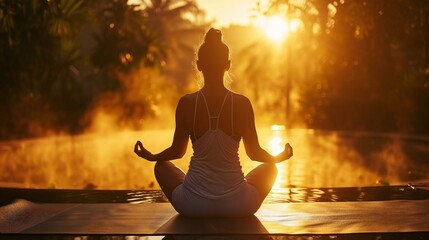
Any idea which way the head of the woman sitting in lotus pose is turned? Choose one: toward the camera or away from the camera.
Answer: away from the camera

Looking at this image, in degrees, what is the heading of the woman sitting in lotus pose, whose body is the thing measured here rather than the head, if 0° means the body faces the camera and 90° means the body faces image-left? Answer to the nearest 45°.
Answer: approximately 180°
